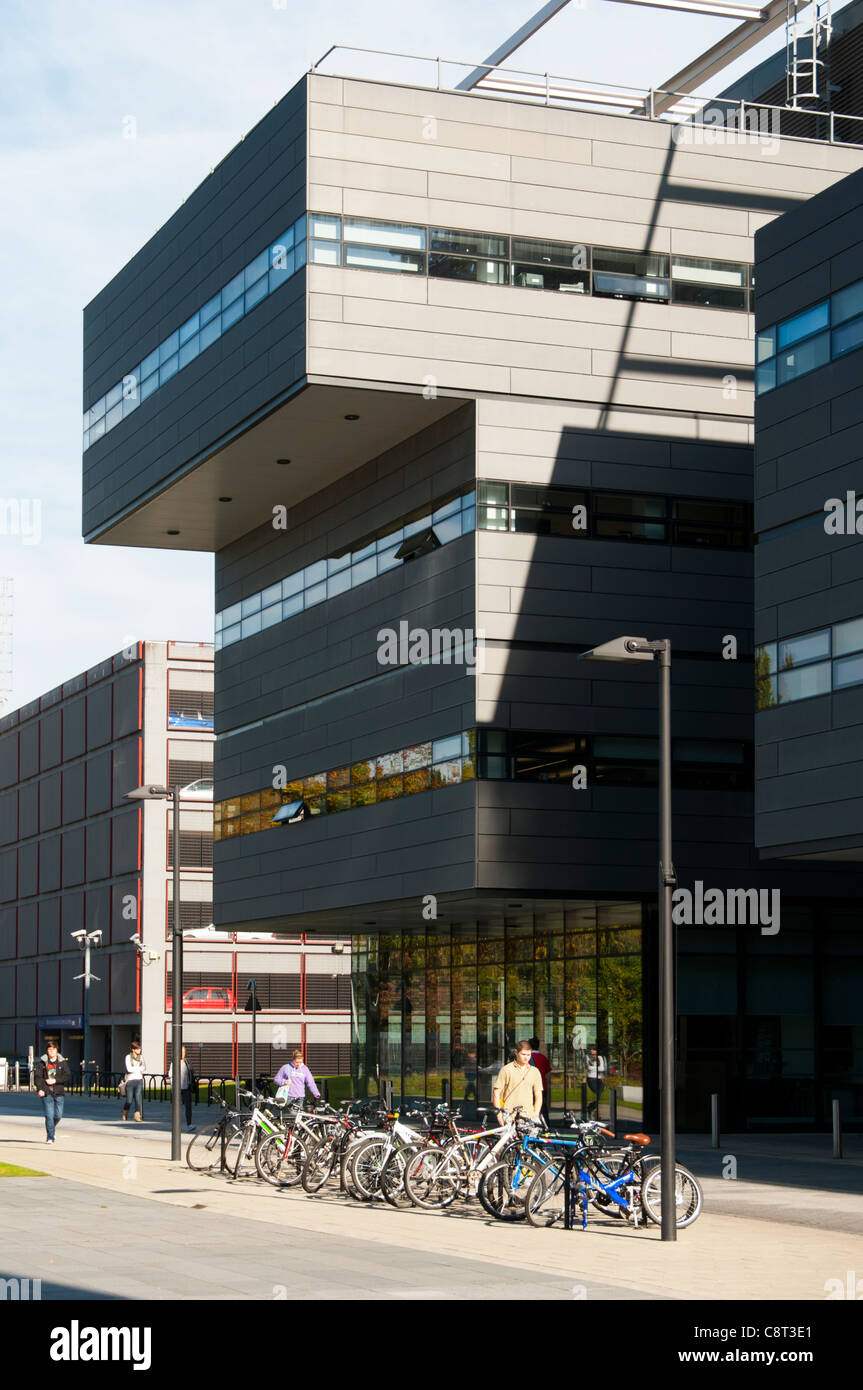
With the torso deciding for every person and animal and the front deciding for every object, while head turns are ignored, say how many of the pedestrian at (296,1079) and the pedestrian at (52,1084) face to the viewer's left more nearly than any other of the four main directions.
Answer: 0

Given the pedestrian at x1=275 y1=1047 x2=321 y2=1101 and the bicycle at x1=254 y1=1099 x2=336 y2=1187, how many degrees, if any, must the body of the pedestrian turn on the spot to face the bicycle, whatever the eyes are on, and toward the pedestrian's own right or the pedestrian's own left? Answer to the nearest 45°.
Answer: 0° — they already face it

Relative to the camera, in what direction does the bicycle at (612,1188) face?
facing to the left of the viewer

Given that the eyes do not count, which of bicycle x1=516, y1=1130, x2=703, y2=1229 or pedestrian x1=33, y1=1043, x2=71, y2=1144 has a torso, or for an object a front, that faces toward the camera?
the pedestrian

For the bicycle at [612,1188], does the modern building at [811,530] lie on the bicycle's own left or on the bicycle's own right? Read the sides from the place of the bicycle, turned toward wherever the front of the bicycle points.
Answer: on the bicycle's own right

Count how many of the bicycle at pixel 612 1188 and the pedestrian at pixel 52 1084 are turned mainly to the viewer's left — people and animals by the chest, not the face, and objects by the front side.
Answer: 1

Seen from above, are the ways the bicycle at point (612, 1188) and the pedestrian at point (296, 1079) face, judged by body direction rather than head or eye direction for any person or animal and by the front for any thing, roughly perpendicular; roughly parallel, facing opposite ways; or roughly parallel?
roughly perpendicular

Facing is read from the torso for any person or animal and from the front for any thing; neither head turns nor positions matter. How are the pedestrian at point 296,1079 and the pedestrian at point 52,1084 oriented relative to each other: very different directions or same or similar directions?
same or similar directions

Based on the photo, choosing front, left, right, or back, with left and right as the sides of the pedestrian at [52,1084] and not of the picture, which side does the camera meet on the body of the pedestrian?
front

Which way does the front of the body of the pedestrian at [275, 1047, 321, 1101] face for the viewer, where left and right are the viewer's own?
facing the viewer
